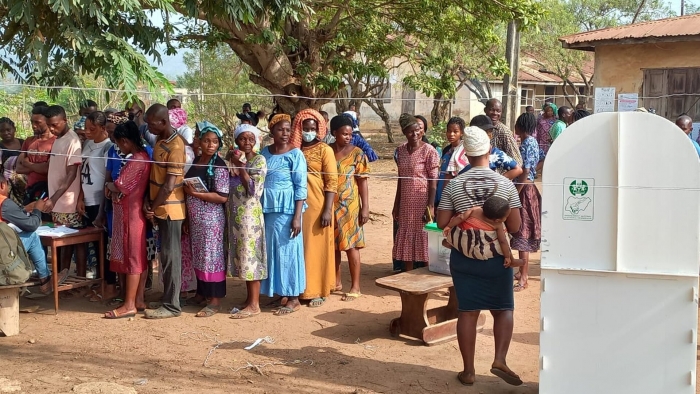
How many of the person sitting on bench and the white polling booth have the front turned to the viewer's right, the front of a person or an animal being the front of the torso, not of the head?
1

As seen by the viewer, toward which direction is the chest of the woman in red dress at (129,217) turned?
to the viewer's left

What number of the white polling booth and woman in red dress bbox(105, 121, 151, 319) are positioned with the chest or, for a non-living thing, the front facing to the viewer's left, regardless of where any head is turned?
1

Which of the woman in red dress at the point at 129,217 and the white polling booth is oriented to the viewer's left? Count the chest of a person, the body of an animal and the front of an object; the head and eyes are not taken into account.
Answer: the woman in red dress

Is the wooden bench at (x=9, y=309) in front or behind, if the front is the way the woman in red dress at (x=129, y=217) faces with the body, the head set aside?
in front

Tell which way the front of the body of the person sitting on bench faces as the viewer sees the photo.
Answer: to the viewer's right

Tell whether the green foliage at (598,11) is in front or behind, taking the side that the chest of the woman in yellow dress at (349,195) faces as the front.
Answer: behind

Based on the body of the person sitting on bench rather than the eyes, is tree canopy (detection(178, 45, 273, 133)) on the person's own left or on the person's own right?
on the person's own left
